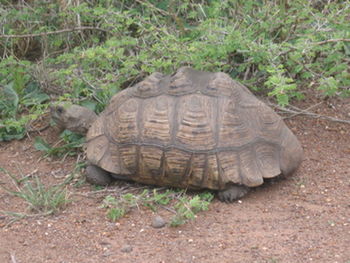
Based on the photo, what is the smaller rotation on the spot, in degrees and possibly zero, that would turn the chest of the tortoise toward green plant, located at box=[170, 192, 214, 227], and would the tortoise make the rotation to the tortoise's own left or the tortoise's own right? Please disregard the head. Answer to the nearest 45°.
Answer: approximately 90° to the tortoise's own left

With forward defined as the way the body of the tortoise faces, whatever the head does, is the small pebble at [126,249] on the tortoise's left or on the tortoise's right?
on the tortoise's left

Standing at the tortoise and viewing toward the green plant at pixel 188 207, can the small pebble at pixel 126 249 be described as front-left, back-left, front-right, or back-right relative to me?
front-right

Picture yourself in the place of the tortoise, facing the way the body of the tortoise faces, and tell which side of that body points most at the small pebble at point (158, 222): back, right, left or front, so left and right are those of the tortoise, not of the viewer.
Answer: left

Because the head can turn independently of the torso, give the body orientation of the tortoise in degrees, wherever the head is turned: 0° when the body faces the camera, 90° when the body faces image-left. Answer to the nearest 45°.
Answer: approximately 90°

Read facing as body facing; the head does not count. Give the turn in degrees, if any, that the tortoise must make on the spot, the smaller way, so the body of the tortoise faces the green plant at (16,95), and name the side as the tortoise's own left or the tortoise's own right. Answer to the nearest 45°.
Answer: approximately 45° to the tortoise's own right

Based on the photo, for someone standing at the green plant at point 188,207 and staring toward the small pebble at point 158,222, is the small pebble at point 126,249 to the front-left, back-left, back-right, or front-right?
front-left

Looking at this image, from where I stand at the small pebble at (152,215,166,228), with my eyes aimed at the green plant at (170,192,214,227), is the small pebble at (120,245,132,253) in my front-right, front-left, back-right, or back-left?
back-right

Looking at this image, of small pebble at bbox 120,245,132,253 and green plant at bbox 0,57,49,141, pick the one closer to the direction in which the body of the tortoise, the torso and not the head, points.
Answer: the green plant
